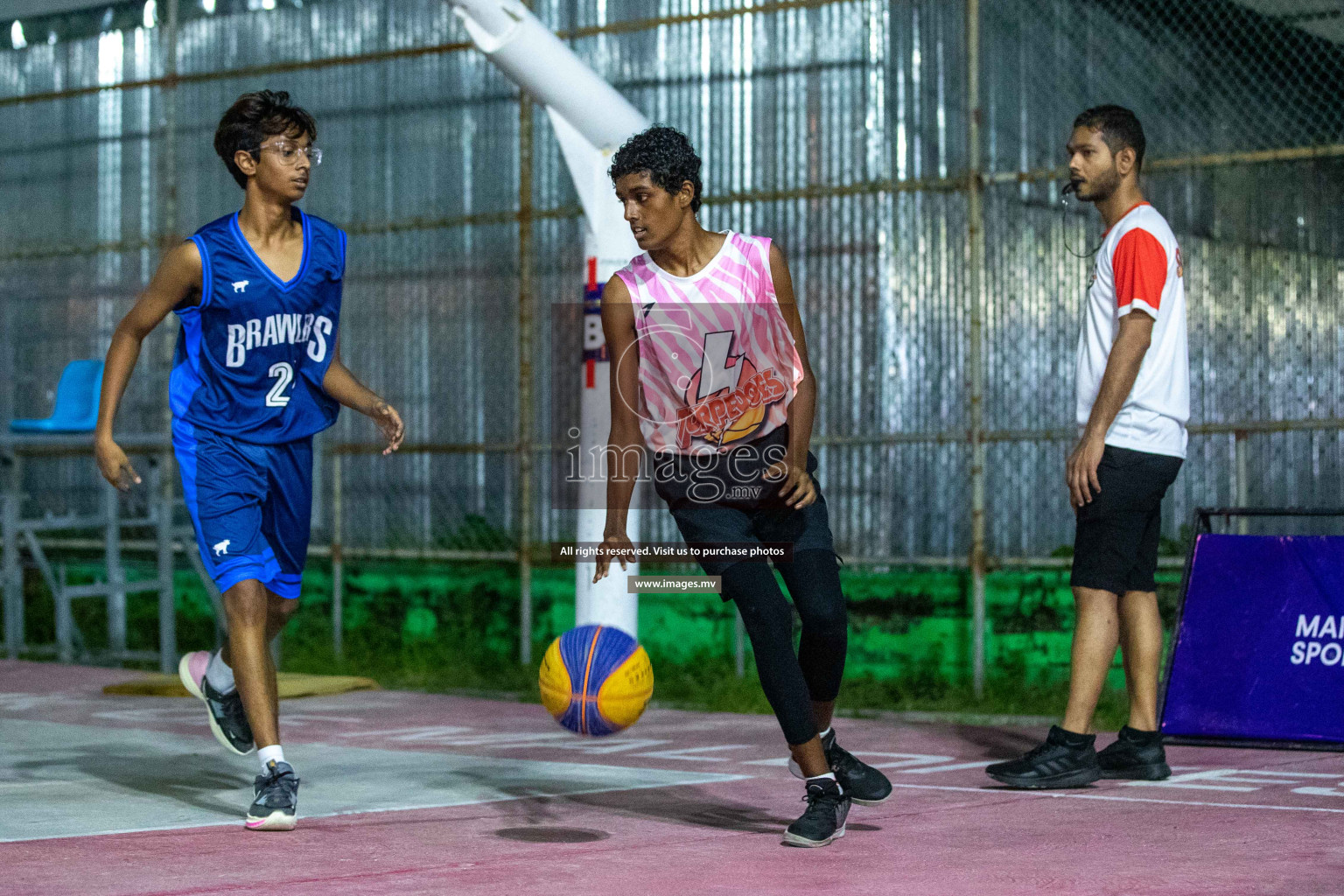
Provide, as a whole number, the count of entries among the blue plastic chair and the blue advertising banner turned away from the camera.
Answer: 0

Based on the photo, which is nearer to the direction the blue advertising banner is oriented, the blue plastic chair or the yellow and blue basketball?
the yellow and blue basketball

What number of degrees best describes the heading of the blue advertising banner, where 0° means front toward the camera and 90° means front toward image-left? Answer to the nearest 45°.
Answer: approximately 0°

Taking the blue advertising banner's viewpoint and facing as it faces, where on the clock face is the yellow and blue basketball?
The yellow and blue basketball is roughly at 1 o'clock from the blue advertising banner.

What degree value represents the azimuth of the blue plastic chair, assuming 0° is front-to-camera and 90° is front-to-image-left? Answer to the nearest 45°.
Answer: approximately 45°

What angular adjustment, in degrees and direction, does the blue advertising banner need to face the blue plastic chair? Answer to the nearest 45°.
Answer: approximately 90° to its right

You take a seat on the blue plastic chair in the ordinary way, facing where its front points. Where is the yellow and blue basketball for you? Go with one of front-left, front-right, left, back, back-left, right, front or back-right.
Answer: front-left
